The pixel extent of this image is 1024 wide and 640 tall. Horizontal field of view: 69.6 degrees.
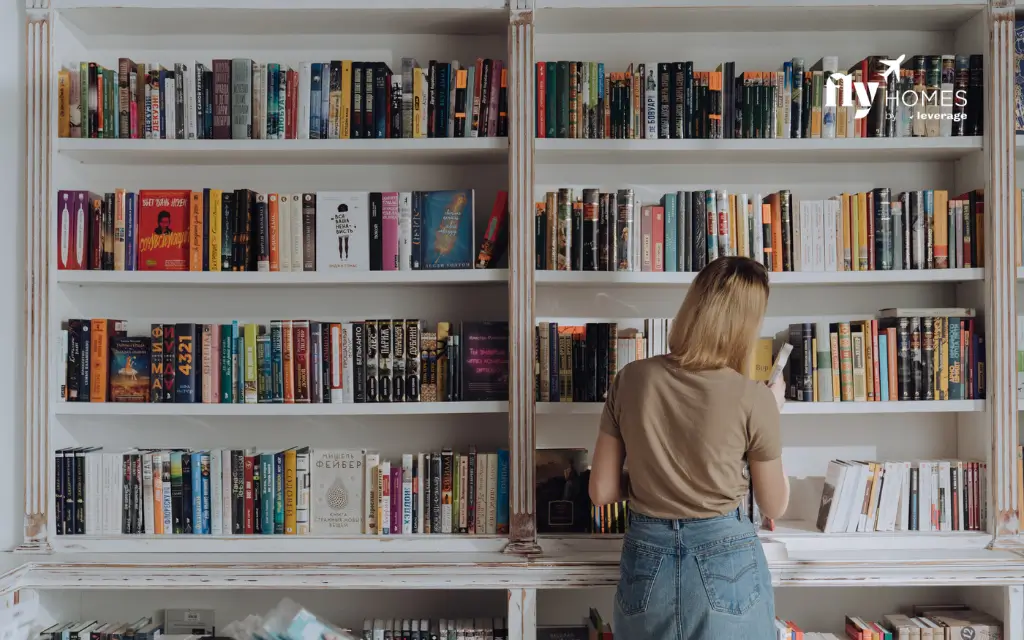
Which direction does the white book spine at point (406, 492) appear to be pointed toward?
toward the camera

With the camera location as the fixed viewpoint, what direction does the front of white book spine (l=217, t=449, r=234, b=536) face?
facing the viewer

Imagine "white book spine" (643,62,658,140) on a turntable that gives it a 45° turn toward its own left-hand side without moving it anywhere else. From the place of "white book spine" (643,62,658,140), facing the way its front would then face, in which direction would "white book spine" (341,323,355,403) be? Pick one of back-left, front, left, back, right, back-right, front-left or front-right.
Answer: back-right

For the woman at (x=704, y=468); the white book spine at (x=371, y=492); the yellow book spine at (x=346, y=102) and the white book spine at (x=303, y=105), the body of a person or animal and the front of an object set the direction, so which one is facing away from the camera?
the woman

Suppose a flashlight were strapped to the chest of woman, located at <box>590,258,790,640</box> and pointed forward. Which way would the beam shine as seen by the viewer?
away from the camera

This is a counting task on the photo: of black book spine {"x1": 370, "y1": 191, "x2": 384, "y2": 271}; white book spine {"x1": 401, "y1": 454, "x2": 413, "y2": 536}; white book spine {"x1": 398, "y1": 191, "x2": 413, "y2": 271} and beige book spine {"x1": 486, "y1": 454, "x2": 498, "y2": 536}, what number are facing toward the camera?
4

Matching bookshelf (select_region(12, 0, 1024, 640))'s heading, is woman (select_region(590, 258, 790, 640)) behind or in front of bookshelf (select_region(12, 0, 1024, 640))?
in front

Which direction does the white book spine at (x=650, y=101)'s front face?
toward the camera

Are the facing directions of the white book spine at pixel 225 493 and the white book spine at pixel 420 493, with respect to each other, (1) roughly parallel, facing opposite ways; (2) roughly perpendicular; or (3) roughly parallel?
roughly parallel

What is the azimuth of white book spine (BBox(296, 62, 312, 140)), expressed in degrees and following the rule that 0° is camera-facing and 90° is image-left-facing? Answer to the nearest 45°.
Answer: approximately 0°

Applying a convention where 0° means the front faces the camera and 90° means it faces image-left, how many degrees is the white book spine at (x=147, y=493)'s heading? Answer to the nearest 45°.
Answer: approximately 0°
